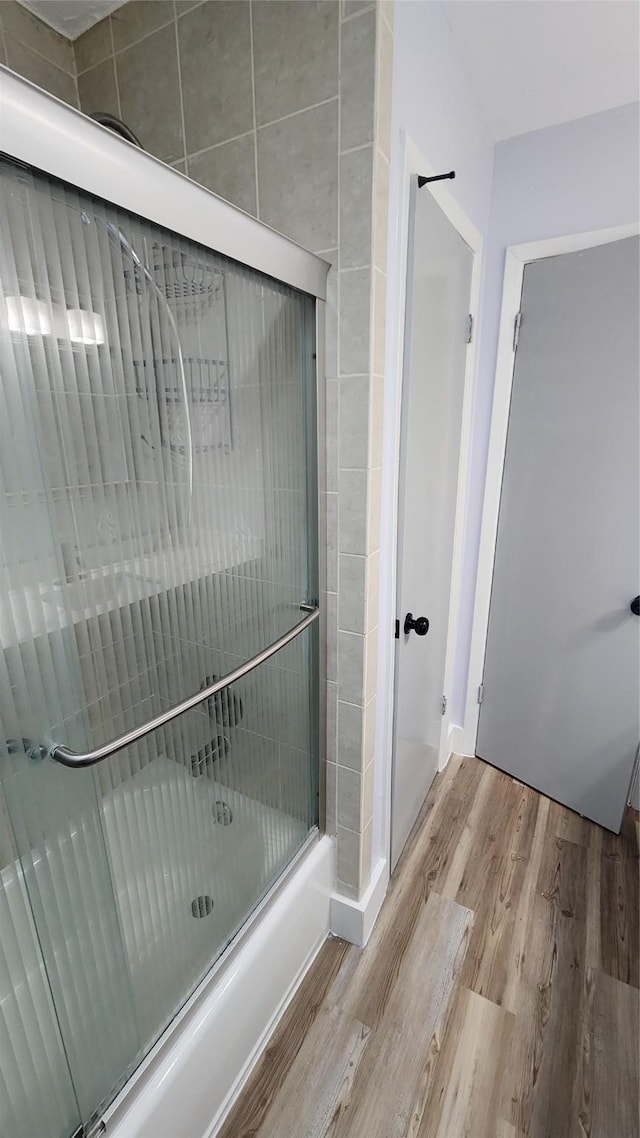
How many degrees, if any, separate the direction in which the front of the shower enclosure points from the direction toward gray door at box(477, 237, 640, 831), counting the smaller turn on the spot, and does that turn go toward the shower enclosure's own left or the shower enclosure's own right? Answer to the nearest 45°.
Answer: approximately 45° to the shower enclosure's own left

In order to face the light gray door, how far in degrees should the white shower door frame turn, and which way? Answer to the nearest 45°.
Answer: approximately 90° to its left

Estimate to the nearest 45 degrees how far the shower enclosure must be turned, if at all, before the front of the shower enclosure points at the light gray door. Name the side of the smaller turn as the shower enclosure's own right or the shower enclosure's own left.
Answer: approximately 90° to the shower enclosure's own left

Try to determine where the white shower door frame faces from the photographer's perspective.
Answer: facing the viewer and to the right of the viewer

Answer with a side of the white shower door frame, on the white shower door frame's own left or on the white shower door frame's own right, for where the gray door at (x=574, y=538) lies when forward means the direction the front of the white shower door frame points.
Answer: on the white shower door frame's own left

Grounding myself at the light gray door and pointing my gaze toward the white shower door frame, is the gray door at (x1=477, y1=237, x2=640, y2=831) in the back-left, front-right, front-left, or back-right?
back-left
